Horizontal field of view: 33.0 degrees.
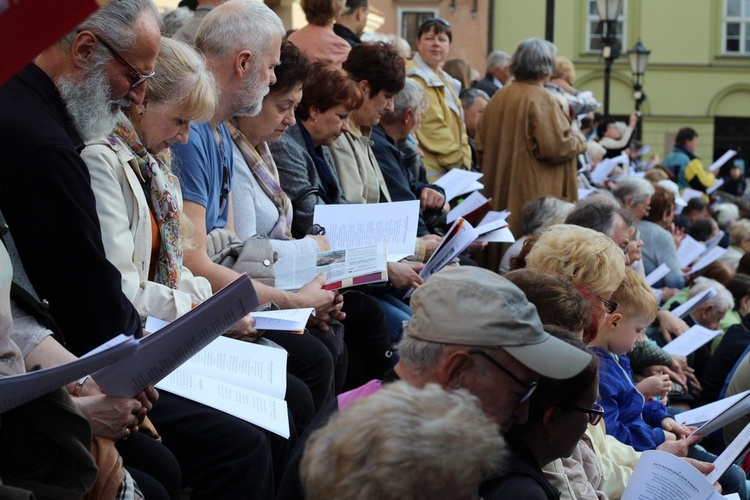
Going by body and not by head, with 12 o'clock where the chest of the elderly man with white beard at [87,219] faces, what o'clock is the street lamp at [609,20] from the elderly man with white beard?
The street lamp is roughly at 10 o'clock from the elderly man with white beard.

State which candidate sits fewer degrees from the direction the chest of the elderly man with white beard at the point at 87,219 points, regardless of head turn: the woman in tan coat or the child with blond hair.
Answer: the child with blond hair

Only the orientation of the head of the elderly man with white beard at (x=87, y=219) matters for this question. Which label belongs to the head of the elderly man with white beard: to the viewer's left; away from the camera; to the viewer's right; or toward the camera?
to the viewer's right

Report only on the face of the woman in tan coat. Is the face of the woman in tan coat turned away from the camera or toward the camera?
away from the camera

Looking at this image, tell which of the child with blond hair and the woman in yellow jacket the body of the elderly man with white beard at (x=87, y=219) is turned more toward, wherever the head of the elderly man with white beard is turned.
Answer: the child with blond hair

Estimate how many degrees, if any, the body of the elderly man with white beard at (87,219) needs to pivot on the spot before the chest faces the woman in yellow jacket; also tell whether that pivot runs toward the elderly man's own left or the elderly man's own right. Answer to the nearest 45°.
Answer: approximately 45° to the elderly man's own left

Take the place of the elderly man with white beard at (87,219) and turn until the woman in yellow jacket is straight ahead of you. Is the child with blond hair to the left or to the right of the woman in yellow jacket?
right

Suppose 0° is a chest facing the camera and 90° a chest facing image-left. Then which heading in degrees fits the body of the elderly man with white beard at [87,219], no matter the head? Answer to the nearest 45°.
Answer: approximately 270°

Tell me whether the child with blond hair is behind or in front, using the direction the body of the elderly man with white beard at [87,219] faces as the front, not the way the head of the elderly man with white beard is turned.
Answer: in front
